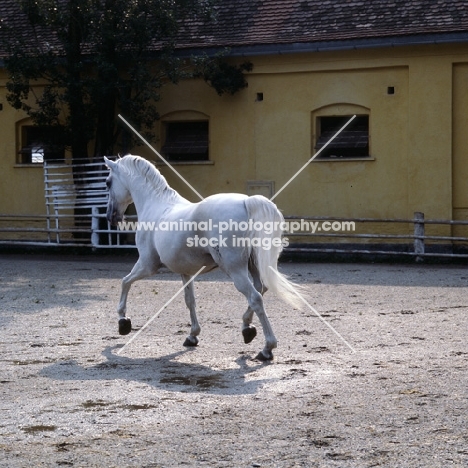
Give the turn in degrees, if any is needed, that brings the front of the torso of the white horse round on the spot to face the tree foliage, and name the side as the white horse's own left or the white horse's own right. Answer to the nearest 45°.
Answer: approximately 45° to the white horse's own right

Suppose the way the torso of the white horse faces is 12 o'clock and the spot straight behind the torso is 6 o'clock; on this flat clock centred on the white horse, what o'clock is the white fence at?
The white fence is roughly at 1 o'clock from the white horse.

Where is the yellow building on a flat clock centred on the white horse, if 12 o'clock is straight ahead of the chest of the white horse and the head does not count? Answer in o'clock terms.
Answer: The yellow building is roughly at 2 o'clock from the white horse.

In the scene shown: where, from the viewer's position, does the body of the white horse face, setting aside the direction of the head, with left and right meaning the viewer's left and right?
facing away from the viewer and to the left of the viewer
